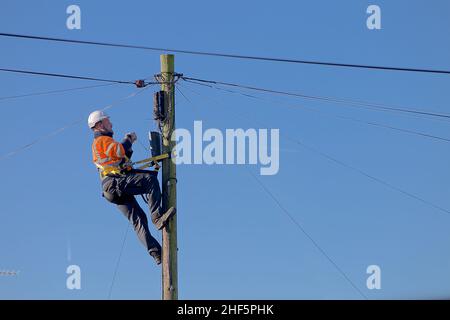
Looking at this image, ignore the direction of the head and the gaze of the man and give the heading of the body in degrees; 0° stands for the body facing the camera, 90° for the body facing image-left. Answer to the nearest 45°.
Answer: approximately 270°
